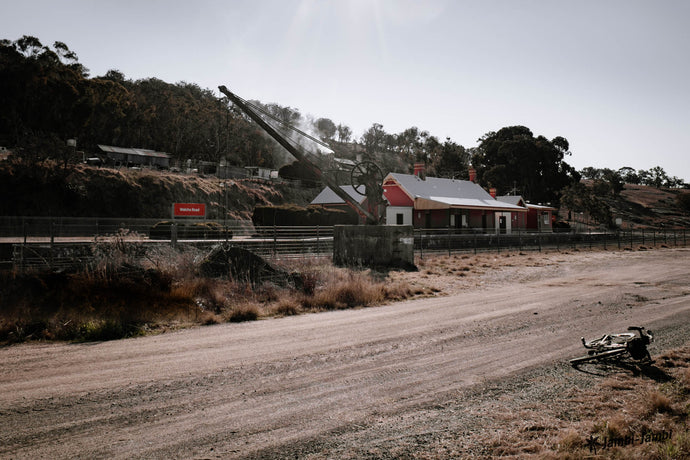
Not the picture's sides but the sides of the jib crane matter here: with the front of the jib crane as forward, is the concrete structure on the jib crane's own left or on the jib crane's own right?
on the jib crane's own left

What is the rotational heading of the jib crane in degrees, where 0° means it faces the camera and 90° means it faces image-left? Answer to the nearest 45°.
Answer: approximately 90°

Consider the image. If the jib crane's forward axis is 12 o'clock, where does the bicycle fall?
The bicycle is roughly at 9 o'clock from the jib crane.

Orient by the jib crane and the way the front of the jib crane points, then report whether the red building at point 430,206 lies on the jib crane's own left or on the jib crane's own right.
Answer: on the jib crane's own right

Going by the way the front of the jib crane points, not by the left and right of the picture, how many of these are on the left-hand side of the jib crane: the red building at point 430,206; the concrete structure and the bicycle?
2
